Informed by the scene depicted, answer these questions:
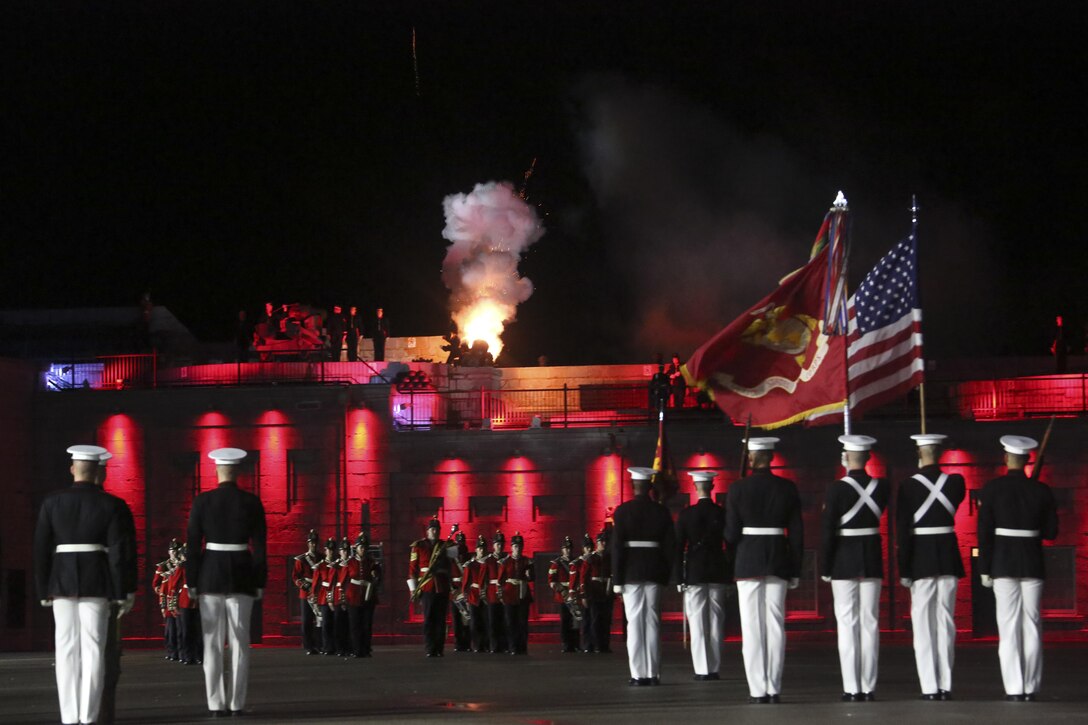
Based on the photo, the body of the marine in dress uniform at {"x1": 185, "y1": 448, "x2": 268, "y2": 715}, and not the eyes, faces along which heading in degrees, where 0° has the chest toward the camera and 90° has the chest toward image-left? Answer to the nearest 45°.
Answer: approximately 180°

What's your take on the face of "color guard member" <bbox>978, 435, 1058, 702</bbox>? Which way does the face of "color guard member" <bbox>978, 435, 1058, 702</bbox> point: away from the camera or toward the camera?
away from the camera

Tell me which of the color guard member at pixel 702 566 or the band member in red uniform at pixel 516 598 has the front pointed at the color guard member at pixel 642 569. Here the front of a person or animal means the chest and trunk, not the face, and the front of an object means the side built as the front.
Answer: the band member in red uniform

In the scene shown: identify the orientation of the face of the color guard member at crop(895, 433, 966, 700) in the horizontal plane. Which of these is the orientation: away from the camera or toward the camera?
away from the camera

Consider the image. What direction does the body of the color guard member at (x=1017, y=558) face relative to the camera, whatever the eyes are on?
away from the camera

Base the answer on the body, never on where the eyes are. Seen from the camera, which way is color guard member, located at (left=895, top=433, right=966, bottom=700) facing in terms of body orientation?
away from the camera

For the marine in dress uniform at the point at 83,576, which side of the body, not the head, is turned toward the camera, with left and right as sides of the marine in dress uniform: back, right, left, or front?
back

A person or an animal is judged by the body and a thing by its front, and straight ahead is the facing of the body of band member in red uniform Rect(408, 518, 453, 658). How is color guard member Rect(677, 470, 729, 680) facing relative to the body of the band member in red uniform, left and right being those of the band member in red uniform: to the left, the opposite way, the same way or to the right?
the opposite way

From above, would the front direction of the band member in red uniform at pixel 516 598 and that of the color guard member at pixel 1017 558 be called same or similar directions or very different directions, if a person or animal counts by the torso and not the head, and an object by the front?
very different directions

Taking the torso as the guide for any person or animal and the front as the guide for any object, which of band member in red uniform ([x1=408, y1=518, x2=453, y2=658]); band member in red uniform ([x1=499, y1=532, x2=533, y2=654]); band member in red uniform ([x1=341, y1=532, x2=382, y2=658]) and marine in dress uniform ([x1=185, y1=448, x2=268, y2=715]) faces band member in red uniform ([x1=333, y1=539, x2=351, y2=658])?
the marine in dress uniform

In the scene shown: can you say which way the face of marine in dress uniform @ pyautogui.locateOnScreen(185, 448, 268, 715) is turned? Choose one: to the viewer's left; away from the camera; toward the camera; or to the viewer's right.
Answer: away from the camera

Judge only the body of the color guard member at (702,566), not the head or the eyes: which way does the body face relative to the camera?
away from the camera
